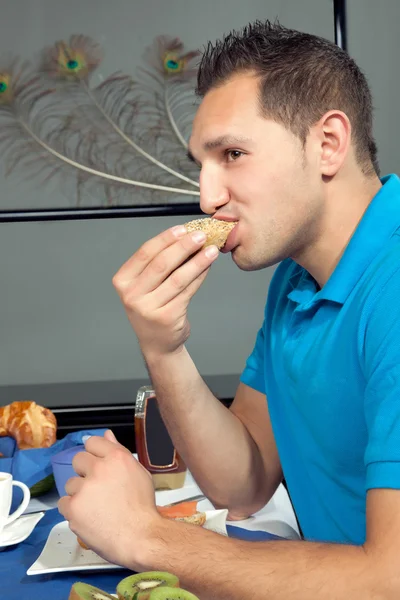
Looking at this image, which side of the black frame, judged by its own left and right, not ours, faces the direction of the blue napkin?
front

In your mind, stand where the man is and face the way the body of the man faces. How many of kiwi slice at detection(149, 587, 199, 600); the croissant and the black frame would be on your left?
1

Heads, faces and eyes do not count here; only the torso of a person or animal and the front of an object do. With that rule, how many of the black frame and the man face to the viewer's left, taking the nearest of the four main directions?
1

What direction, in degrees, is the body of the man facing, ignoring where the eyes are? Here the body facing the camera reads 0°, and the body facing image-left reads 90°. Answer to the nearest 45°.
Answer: approximately 90°

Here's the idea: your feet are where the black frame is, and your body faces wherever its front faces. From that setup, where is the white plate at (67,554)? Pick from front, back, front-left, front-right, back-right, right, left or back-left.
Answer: front

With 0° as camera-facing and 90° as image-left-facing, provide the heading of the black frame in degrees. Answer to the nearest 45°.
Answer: approximately 0°

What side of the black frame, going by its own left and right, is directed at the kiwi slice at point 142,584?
front

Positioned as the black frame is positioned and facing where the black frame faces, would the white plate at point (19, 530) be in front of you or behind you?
in front

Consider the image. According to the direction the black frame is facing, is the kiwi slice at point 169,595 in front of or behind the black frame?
in front

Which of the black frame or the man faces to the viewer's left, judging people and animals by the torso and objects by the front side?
the man

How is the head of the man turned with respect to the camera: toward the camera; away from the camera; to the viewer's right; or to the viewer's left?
to the viewer's left

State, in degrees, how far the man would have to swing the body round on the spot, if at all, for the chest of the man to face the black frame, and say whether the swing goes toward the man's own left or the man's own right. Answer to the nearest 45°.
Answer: approximately 90° to the man's own right

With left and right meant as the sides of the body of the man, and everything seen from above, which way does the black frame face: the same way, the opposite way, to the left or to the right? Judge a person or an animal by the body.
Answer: to the left
